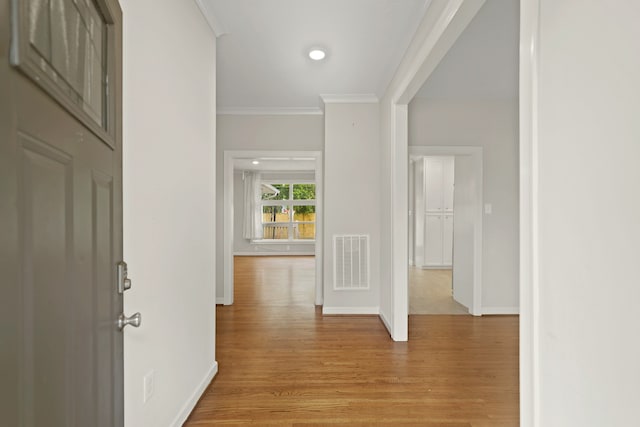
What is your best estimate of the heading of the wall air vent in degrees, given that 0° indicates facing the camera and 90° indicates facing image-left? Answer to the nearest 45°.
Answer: approximately 0°

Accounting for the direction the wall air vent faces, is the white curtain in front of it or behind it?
behind

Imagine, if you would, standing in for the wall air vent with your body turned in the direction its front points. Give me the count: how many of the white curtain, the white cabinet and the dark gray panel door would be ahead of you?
1

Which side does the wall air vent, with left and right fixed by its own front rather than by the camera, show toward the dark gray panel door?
front

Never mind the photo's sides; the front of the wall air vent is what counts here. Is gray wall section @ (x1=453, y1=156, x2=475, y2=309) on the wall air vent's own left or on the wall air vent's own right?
on the wall air vent's own left

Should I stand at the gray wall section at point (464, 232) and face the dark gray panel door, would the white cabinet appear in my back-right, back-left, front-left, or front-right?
back-right

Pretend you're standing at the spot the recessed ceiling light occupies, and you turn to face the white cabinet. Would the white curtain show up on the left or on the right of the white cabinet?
left

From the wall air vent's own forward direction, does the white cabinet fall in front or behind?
behind

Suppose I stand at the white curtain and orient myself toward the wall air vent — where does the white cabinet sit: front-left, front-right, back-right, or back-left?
front-left

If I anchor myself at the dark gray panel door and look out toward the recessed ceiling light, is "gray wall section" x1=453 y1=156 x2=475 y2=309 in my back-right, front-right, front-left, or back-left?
front-right

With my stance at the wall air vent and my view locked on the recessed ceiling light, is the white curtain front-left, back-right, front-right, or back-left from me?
back-right
